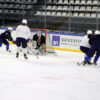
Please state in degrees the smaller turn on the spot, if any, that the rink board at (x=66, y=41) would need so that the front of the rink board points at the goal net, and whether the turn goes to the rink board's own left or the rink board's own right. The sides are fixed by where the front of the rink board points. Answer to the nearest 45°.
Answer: approximately 45° to the rink board's own right

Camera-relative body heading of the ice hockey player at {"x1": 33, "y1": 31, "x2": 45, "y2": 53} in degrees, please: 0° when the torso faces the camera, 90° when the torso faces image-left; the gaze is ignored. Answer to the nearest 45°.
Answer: approximately 0°

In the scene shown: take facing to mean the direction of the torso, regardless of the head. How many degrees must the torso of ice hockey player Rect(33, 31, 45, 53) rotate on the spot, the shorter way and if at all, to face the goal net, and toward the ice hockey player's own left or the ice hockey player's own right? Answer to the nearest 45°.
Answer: approximately 135° to the ice hockey player's own left

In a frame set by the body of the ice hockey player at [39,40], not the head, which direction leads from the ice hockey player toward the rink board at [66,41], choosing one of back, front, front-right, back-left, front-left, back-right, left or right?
back-left
